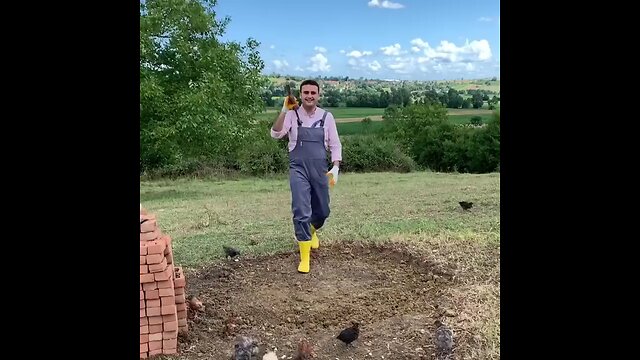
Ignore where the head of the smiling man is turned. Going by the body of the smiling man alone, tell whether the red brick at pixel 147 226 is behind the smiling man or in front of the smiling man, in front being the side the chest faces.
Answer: in front

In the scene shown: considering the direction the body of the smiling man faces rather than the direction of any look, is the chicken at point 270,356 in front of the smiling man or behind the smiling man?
in front

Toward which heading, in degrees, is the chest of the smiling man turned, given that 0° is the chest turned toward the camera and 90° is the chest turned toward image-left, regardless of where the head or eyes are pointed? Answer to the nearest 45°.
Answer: approximately 0°

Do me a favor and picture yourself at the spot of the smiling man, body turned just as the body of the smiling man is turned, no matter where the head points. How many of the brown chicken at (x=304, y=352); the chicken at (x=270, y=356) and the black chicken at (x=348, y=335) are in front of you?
3
